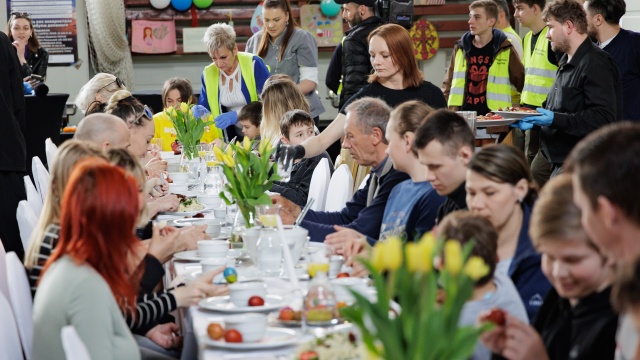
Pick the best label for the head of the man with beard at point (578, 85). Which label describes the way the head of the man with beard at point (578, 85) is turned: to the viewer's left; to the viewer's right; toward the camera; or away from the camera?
to the viewer's left

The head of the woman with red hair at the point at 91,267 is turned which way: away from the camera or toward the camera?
away from the camera

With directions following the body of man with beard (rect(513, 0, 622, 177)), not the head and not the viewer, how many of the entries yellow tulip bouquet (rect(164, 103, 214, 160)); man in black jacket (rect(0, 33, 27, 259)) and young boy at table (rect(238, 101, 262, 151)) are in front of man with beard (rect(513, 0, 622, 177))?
3

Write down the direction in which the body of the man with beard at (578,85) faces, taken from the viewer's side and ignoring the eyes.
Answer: to the viewer's left

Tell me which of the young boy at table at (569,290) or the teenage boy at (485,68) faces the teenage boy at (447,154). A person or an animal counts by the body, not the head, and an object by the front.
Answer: the teenage boy at (485,68)

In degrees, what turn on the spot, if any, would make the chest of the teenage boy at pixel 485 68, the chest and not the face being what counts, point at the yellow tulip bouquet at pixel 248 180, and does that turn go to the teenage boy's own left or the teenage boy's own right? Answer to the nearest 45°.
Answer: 0° — they already face it

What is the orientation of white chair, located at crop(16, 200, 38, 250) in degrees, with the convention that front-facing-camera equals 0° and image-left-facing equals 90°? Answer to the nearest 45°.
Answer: approximately 270°

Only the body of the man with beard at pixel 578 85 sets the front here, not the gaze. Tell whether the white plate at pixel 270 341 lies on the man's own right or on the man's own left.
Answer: on the man's own left

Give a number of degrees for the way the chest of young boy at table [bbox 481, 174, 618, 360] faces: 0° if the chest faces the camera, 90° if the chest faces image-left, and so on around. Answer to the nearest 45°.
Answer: approximately 45°
